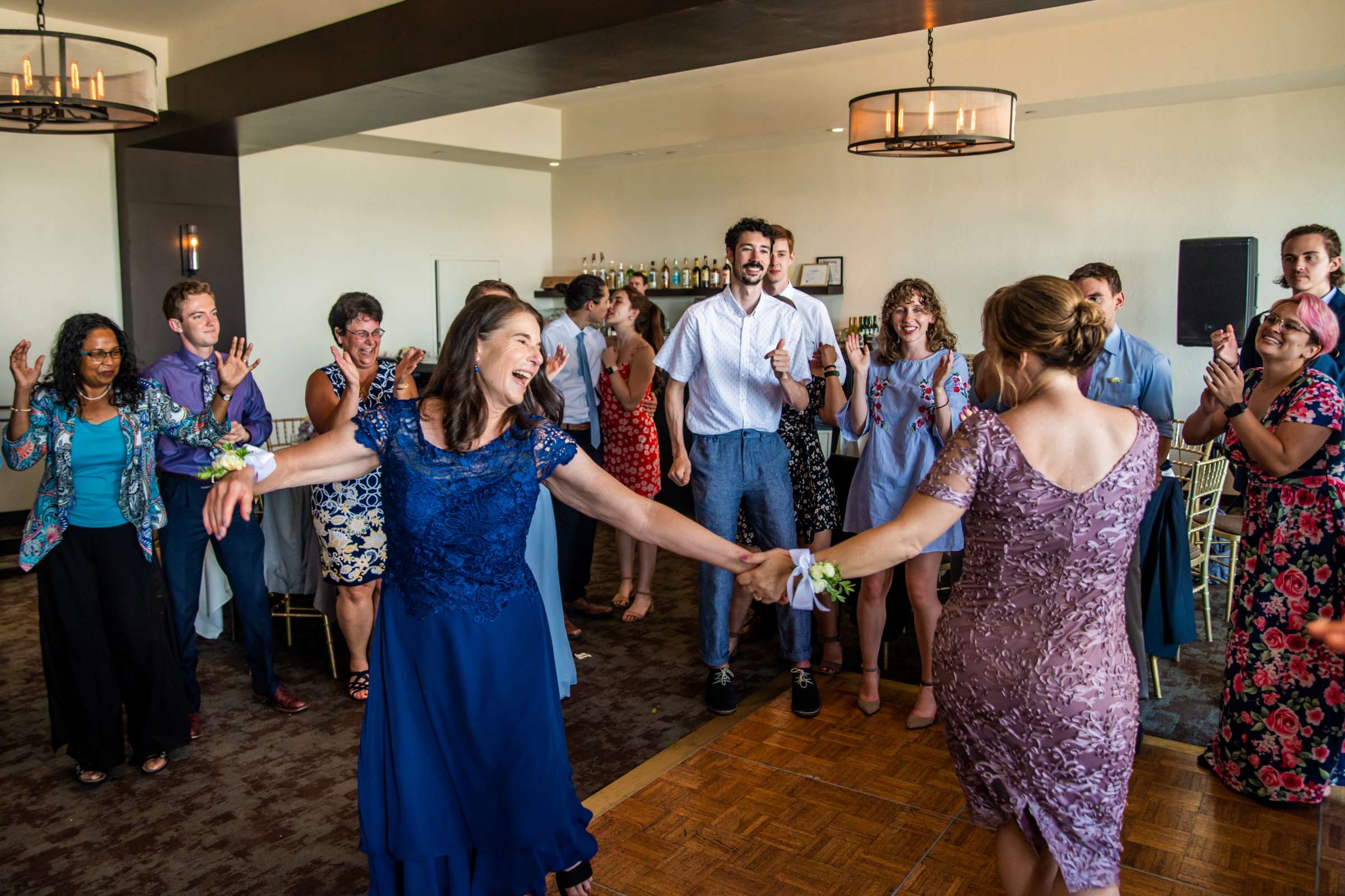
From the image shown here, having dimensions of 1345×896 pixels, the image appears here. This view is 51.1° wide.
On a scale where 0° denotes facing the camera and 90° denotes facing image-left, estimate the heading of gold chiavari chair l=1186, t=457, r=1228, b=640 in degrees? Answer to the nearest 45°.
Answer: approximately 135°

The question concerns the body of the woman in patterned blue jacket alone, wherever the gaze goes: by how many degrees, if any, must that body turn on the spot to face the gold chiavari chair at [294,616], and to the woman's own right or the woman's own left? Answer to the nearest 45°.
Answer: approximately 135° to the woman's own left

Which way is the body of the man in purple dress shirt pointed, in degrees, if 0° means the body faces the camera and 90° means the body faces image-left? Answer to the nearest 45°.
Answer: approximately 315°

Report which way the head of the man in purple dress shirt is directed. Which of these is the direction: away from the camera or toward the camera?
toward the camera

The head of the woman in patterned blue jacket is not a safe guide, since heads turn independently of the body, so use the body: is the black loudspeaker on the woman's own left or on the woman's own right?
on the woman's own left

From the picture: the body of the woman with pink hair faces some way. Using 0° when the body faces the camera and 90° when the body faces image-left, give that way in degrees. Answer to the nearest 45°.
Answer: approximately 45°

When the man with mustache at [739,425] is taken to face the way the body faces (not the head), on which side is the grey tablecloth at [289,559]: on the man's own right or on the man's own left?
on the man's own right

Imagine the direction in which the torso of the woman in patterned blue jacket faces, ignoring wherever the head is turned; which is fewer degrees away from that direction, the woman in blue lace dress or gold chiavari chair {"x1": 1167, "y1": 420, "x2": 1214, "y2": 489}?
the woman in blue lace dress

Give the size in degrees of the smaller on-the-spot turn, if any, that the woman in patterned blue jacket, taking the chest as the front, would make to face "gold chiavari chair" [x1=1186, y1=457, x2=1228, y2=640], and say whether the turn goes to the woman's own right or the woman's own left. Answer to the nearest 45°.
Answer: approximately 90° to the woman's own left

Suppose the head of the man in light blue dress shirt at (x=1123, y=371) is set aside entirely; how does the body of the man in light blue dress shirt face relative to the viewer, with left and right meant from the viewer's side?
facing the viewer and to the left of the viewer

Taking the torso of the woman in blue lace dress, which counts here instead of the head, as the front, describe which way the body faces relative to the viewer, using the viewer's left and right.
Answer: facing the viewer

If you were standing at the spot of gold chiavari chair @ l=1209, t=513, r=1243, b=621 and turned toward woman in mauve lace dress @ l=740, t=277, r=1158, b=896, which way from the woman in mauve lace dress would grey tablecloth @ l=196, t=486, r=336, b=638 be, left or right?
right

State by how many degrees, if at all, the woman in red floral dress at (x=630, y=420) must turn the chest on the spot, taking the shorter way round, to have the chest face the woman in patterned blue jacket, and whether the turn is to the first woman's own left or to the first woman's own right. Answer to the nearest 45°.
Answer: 0° — they already face them

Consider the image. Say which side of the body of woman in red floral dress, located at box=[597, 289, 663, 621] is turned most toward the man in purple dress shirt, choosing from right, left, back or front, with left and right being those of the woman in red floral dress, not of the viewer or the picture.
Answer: front

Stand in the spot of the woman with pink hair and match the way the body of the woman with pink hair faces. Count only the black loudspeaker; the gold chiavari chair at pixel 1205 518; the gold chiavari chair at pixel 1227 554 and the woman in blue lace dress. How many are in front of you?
1
